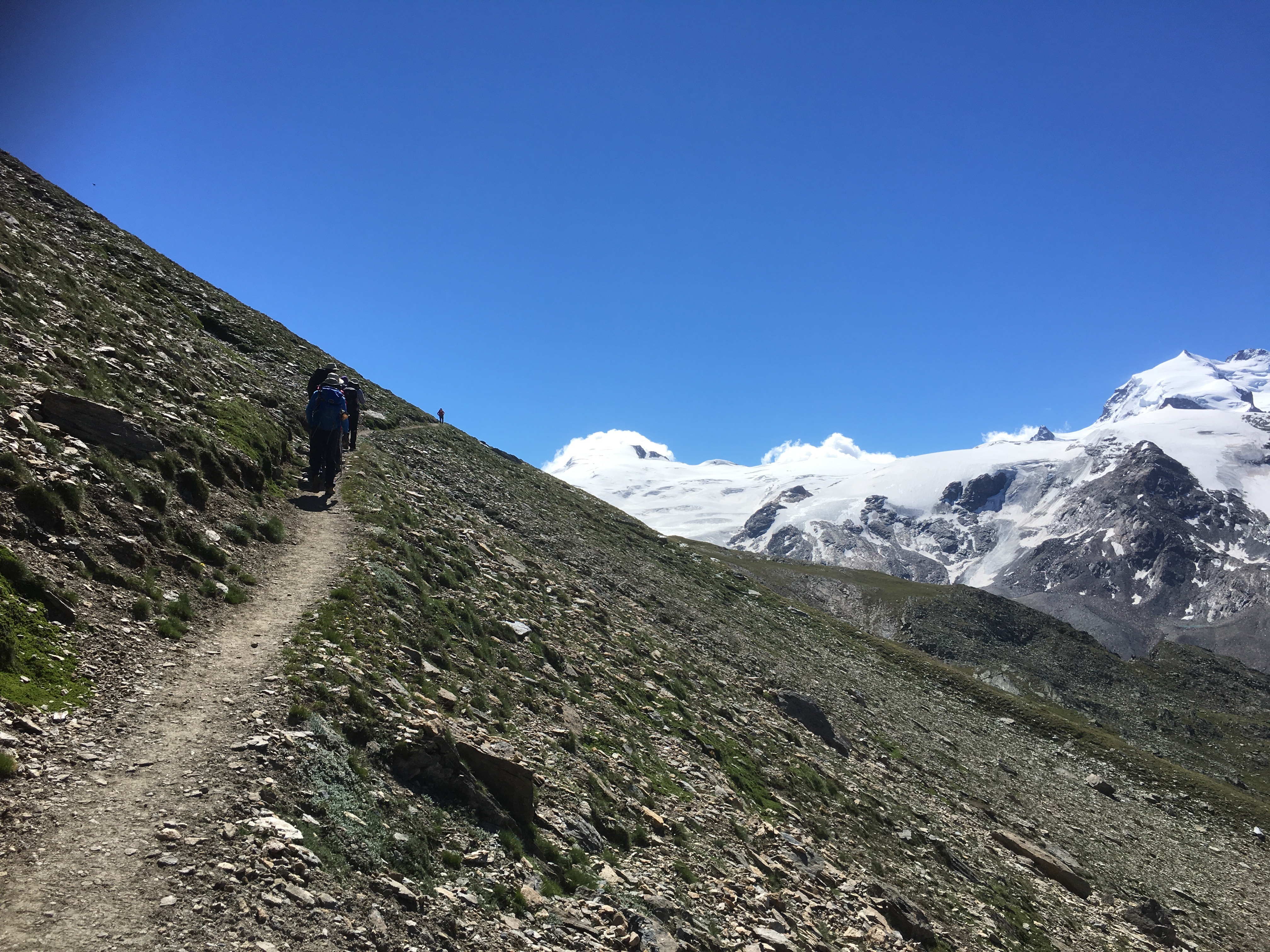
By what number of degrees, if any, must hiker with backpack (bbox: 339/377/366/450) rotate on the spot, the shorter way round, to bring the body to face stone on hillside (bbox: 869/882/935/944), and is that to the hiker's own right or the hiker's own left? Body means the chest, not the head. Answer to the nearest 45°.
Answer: approximately 135° to the hiker's own right

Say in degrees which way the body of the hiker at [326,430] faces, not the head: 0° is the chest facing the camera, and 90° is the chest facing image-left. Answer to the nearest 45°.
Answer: approximately 180°

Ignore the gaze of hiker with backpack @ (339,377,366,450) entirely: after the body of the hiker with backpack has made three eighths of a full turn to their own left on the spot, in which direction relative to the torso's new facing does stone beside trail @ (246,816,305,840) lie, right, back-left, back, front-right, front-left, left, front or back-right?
front-left

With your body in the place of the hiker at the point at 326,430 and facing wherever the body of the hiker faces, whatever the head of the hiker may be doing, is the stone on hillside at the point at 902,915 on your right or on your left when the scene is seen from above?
on your right

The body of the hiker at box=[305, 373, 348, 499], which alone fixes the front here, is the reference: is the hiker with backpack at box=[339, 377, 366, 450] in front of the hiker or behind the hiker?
in front

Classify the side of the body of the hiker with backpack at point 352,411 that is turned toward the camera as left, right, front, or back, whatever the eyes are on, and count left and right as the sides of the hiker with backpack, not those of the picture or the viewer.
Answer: back

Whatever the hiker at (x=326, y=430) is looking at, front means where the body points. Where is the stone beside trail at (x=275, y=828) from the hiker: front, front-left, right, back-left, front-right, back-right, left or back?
back

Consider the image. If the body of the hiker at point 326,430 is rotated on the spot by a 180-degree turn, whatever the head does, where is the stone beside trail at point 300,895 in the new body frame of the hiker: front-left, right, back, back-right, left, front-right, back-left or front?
front

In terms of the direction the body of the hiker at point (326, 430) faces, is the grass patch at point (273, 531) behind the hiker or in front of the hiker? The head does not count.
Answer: behind

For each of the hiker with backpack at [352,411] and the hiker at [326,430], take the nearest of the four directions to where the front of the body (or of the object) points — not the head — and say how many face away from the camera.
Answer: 2
